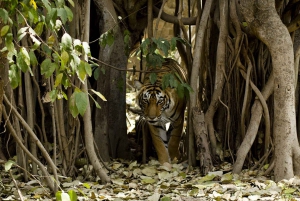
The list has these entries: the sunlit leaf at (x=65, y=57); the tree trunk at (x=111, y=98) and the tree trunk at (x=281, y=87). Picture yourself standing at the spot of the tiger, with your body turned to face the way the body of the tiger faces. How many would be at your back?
0

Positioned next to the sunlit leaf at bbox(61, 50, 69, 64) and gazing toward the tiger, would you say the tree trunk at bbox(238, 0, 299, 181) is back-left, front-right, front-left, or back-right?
front-right

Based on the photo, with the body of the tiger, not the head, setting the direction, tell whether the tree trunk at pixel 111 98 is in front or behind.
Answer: in front

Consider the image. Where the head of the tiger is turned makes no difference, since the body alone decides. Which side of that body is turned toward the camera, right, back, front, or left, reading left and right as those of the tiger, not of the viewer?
front

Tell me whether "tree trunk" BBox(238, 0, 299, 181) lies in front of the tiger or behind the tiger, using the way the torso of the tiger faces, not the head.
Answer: in front

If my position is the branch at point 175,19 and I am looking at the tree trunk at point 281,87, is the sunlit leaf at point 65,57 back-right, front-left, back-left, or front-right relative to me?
front-right
